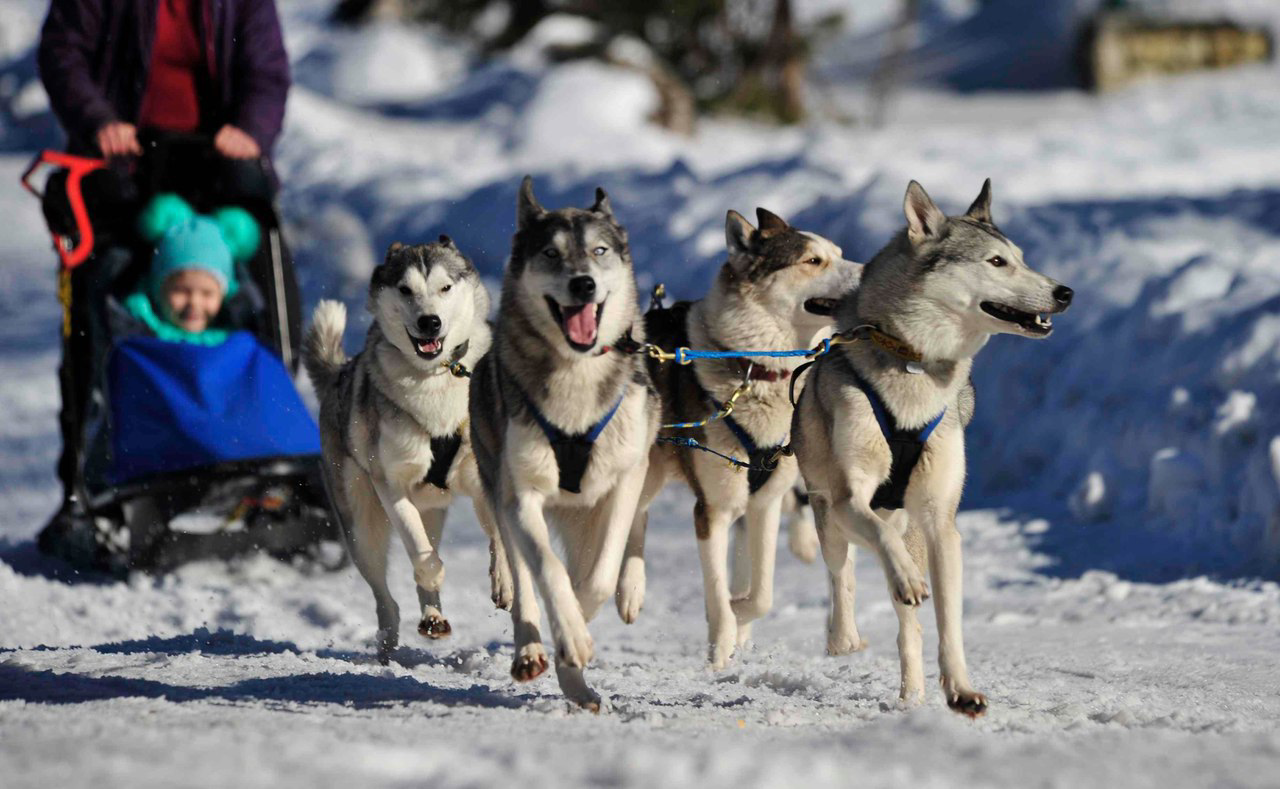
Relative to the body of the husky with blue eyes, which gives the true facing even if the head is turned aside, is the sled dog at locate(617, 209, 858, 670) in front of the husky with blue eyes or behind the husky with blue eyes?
behind

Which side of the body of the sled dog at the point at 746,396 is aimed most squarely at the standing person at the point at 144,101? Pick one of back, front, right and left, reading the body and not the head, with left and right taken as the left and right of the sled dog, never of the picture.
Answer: back

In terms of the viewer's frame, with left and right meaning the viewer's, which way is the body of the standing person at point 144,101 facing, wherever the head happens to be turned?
facing the viewer

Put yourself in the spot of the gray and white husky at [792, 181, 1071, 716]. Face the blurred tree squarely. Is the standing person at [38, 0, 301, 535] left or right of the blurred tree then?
left

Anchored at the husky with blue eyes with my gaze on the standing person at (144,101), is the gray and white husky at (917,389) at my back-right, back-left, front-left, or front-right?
back-right

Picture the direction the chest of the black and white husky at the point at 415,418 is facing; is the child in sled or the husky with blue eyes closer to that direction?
the husky with blue eyes

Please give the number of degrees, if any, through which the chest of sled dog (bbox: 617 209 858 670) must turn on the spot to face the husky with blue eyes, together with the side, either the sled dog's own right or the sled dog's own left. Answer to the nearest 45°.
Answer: approximately 90° to the sled dog's own right

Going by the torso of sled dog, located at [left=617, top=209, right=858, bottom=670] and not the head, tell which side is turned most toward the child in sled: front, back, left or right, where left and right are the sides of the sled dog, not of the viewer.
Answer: back

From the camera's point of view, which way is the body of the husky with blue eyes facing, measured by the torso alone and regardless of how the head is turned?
toward the camera

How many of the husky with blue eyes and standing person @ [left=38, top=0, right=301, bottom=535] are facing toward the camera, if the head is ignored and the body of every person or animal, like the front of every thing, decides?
2

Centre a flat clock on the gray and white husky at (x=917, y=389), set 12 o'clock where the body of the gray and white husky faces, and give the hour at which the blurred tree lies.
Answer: The blurred tree is roughly at 7 o'clock from the gray and white husky.

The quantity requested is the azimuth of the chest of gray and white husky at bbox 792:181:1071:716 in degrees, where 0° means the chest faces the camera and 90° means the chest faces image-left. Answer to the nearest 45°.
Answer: approximately 315°

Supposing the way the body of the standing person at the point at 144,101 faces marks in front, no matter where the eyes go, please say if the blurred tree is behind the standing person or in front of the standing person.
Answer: behind
